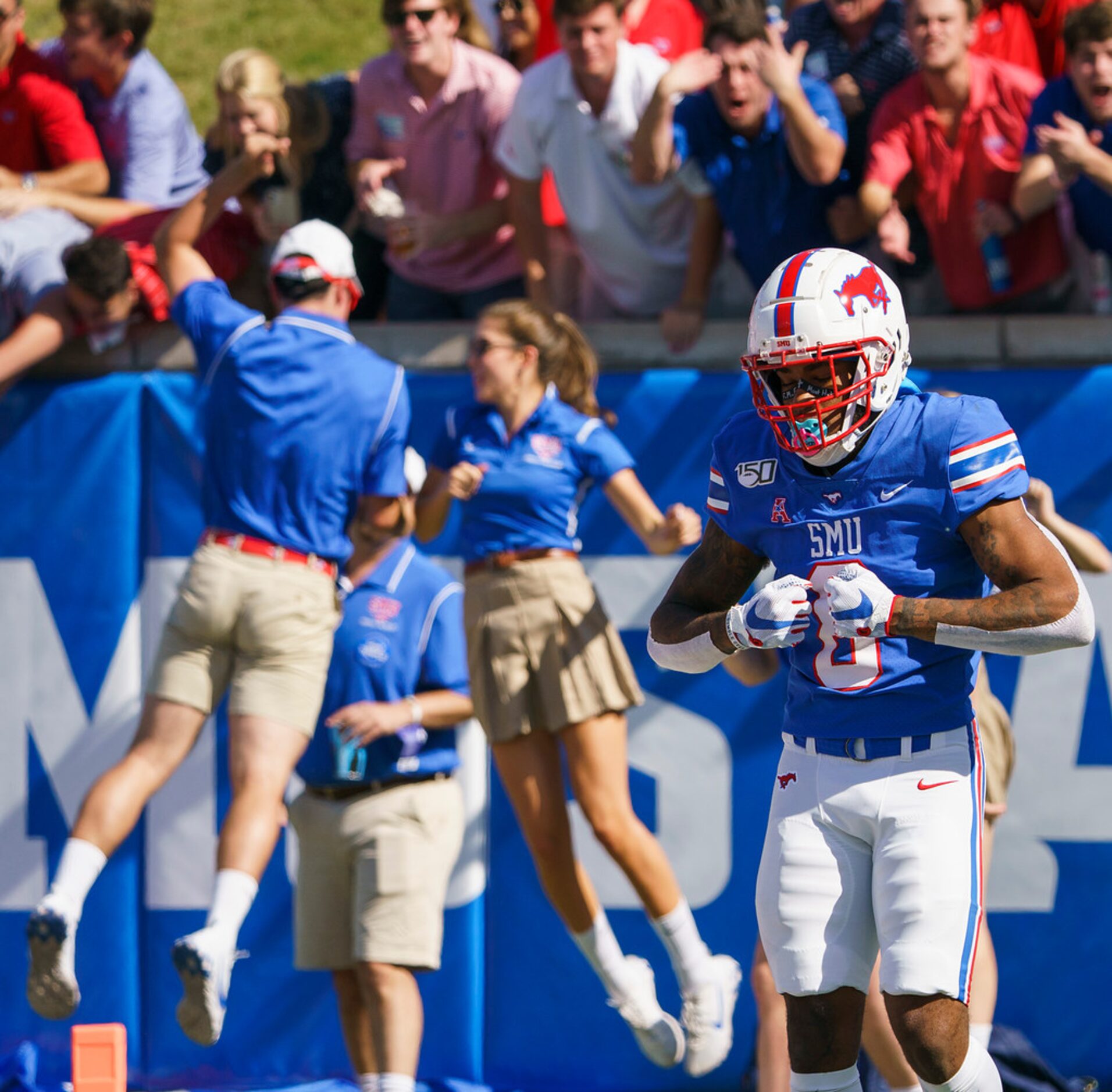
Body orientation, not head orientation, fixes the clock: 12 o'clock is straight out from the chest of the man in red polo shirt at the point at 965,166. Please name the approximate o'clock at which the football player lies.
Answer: The football player is roughly at 12 o'clock from the man in red polo shirt.

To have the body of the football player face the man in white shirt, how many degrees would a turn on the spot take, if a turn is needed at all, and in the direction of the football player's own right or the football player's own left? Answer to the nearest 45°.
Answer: approximately 180°

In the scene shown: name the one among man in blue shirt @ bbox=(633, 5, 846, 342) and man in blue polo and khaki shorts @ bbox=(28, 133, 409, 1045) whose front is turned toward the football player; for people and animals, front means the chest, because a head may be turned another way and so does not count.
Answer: the man in blue shirt

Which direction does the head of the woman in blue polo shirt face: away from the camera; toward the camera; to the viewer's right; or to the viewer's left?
to the viewer's left

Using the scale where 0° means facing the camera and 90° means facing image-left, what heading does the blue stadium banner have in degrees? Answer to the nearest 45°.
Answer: approximately 0°

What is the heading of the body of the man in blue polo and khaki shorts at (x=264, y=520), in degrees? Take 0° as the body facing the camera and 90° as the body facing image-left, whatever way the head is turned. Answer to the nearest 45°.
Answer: approximately 180°

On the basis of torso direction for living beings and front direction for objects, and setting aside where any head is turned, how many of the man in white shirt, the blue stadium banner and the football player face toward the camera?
3

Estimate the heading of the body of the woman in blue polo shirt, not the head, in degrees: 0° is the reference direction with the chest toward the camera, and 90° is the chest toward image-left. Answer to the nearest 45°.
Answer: approximately 45°

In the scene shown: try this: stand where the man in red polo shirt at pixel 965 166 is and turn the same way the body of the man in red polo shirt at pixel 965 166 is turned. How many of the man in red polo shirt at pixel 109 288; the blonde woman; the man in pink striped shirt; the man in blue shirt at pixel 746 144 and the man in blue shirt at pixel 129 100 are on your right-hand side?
5
